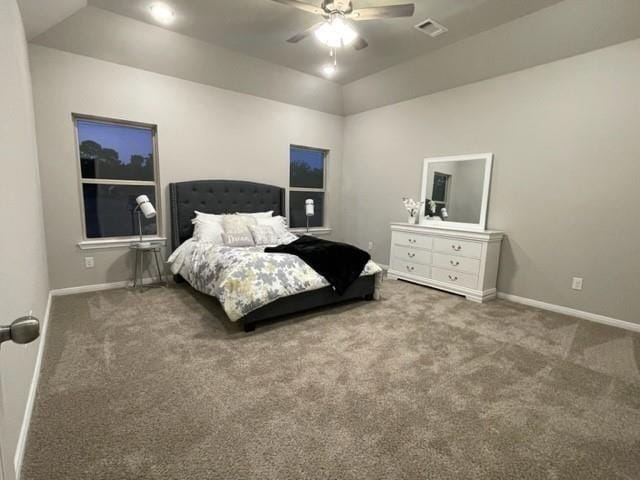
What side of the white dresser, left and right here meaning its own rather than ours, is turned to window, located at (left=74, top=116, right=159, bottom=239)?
front

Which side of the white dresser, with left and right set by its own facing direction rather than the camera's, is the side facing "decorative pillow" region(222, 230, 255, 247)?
front

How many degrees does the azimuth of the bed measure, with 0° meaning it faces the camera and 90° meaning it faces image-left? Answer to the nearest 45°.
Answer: approximately 315°

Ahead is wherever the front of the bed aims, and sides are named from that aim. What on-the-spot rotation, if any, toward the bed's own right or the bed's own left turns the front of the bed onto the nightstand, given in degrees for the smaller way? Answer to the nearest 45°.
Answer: approximately 135° to the bed's own right

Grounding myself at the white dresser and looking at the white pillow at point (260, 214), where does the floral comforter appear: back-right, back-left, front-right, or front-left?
front-left

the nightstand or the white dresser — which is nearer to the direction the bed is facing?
the white dresser

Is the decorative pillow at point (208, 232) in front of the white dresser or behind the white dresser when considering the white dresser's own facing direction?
in front

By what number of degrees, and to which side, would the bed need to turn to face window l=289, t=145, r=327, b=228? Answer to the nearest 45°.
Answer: approximately 90° to its left

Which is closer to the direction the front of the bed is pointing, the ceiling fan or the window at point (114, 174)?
the ceiling fan

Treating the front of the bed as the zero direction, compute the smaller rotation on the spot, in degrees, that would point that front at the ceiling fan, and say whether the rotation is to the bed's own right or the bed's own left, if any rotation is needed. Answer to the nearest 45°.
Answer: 0° — it already faces it

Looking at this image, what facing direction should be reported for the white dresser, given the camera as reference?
facing the viewer and to the left of the viewer

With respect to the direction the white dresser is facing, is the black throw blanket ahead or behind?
ahead

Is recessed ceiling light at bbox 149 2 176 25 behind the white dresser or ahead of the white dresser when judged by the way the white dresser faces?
ahead

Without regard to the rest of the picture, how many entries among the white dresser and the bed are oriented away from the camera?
0
